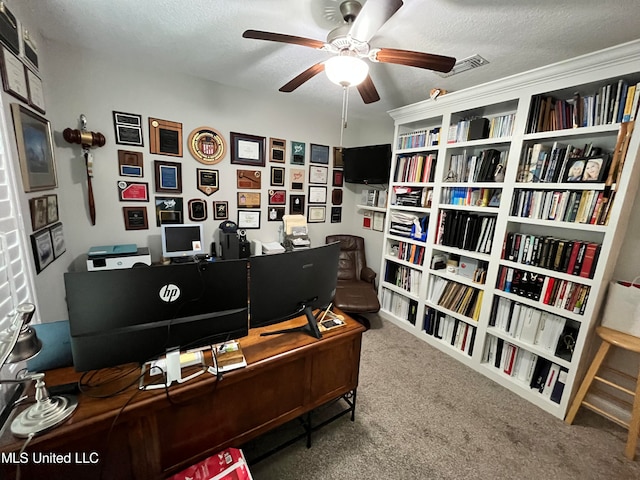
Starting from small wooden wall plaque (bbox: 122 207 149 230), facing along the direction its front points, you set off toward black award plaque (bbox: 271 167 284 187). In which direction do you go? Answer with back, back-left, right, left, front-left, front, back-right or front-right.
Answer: left

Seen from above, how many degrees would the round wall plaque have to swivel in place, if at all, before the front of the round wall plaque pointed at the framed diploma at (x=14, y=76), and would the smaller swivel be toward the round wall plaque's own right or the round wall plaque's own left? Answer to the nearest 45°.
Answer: approximately 45° to the round wall plaque's own right

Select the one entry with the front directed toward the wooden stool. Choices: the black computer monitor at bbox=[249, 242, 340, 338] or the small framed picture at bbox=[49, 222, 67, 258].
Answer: the small framed picture

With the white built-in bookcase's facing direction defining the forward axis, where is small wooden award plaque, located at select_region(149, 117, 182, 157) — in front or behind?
in front

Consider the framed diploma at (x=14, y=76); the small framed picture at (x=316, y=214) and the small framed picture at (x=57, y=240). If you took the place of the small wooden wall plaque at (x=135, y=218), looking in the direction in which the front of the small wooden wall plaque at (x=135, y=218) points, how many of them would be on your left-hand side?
1

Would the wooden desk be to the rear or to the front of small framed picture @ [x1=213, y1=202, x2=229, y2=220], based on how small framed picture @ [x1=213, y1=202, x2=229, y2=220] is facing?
to the front

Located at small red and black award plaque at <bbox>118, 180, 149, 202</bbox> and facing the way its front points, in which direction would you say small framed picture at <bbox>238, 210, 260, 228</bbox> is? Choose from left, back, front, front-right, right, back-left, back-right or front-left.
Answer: left
